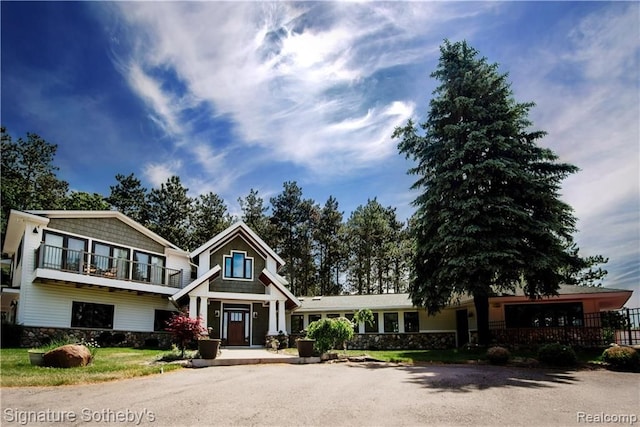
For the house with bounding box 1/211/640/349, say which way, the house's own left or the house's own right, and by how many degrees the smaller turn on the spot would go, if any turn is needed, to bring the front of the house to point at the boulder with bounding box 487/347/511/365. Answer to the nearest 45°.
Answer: approximately 45° to the house's own left

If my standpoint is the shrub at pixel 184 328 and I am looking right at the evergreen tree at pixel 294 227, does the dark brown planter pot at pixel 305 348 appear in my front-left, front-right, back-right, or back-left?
front-right

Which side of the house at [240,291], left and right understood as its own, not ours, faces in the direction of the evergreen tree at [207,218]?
back

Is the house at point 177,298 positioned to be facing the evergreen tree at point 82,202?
no

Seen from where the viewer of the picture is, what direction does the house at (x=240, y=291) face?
facing the viewer

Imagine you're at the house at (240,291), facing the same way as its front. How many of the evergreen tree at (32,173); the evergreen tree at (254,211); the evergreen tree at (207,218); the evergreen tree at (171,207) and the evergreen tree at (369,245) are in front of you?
0

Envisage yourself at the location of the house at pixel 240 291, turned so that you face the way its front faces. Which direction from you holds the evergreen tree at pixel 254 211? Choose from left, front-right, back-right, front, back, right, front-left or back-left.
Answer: back

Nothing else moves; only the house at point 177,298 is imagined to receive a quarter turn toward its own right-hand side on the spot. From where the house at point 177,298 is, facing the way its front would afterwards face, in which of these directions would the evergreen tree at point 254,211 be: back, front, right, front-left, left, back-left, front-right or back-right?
right

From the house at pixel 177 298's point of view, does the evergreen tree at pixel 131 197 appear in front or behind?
behind
